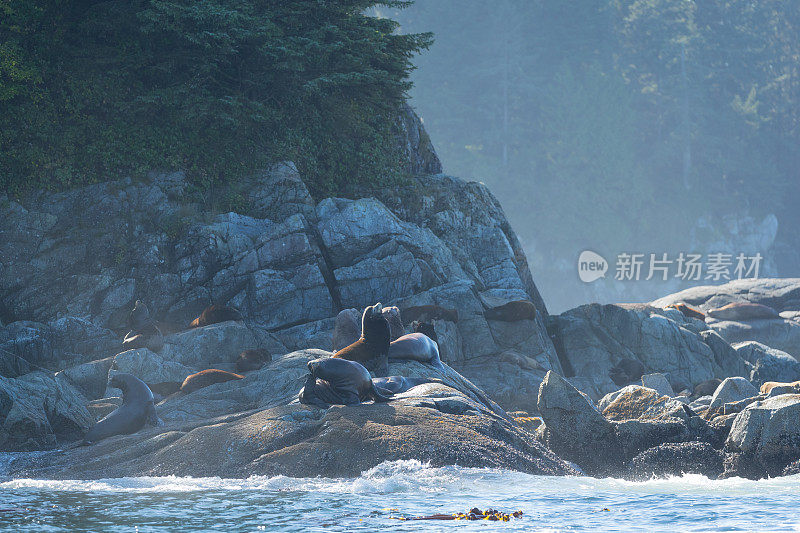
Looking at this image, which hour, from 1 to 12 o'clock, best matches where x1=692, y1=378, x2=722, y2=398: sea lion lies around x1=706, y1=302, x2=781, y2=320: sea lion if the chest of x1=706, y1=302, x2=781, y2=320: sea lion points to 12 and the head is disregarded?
x1=692, y1=378, x2=722, y2=398: sea lion is roughly at 9 o'clock from x1=706, y1=302, x2=781, y2=320: sea lion.

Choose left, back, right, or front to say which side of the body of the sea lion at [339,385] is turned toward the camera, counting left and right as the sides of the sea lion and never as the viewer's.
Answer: left

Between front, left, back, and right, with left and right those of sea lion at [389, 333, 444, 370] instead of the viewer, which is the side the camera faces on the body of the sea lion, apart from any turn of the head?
left

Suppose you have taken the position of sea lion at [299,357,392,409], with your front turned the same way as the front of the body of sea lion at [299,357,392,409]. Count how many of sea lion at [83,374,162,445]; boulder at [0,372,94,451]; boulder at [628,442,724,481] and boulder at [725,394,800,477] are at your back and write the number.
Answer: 2

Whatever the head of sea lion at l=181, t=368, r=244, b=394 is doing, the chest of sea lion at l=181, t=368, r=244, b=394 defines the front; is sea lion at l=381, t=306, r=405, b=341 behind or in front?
behind

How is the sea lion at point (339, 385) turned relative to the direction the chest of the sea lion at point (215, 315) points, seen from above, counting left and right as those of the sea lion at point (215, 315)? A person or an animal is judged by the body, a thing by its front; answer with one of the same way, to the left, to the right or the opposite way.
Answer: the opposite way

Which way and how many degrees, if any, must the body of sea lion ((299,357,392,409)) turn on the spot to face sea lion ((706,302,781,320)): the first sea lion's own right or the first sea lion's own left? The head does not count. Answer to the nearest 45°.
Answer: approximately 135° to the first sea lion's own right
